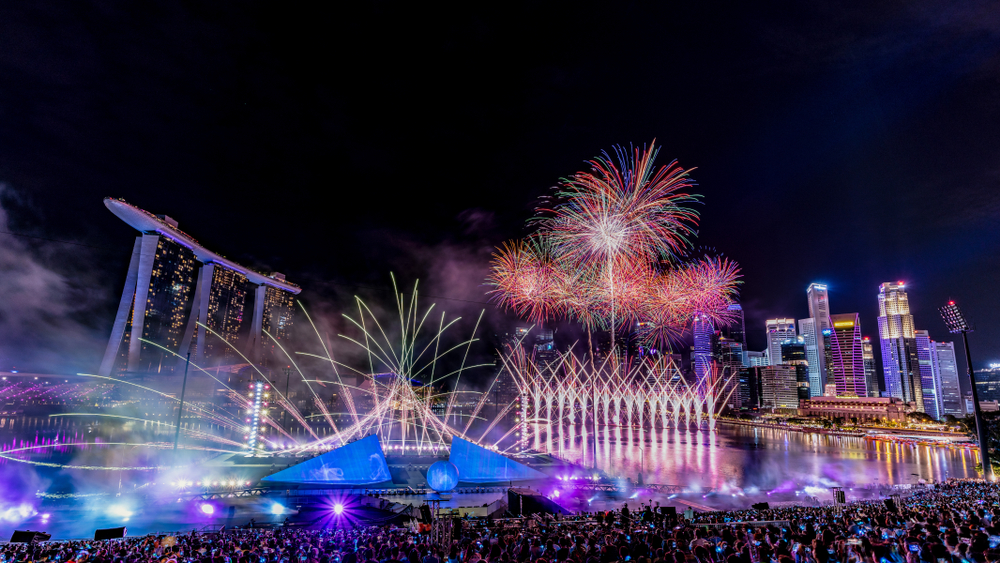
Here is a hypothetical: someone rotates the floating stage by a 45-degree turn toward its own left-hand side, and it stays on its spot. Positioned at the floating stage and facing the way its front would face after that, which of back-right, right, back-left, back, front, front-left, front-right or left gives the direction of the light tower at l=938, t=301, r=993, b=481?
front-left

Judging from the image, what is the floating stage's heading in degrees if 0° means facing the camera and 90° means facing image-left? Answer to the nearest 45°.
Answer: approximately 0°
